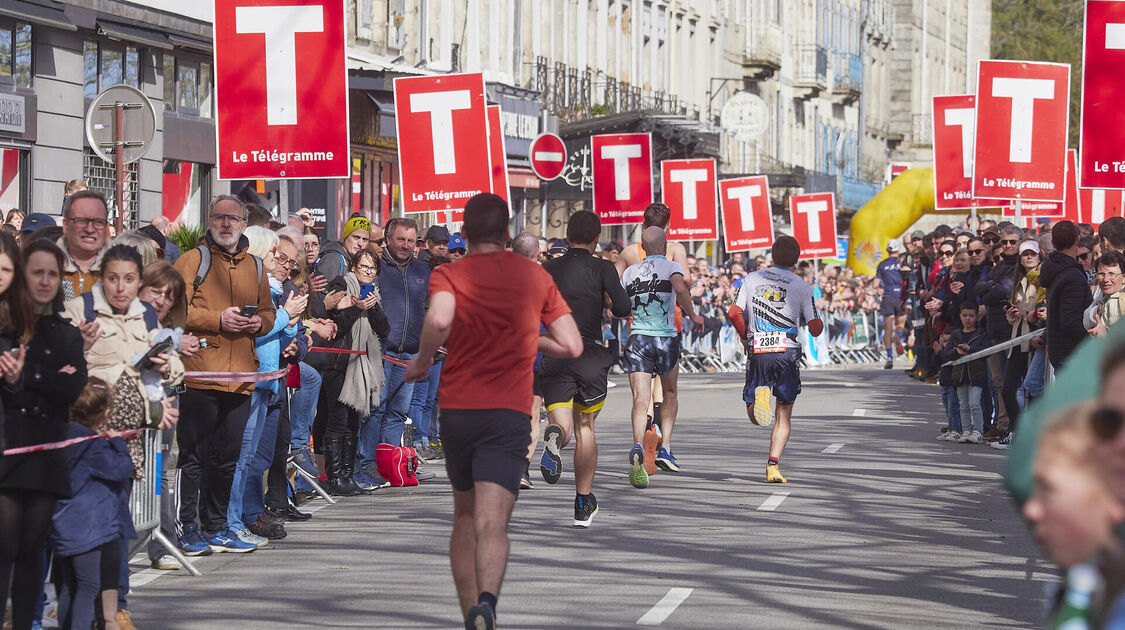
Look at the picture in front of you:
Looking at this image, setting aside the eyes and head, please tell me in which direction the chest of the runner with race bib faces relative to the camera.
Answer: away from the camera

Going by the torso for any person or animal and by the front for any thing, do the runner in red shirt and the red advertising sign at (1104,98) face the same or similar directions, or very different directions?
very different directions

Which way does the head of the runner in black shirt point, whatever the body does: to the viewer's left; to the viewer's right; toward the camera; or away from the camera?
away from the camera

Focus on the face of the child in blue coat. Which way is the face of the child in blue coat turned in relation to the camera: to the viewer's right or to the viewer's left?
to the viewer's right

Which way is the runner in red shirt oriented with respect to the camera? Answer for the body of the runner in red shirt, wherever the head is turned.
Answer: away from the camera

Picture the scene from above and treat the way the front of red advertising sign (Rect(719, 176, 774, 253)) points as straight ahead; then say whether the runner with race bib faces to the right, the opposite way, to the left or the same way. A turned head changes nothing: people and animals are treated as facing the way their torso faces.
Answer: the opposite way
